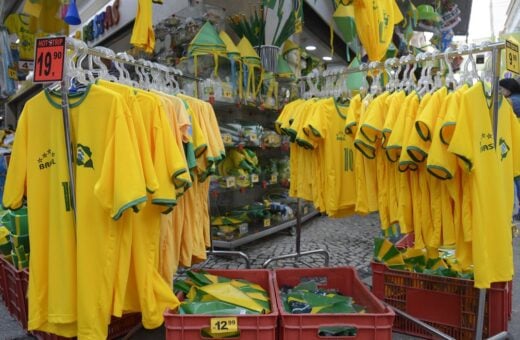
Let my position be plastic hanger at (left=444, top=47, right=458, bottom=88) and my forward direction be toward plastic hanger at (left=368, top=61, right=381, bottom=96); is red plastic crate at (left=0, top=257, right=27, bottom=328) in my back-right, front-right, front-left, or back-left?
front-left

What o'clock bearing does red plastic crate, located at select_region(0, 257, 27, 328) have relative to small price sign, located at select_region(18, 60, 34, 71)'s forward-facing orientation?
The red plastic crate is roughly at 12 o'clock from the small price sign.

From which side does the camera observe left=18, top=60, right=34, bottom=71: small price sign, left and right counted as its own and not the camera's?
front

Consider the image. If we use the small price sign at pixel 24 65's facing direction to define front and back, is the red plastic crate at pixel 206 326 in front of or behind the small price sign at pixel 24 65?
in front

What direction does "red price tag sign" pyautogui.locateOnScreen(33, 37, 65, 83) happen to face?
toward the camera

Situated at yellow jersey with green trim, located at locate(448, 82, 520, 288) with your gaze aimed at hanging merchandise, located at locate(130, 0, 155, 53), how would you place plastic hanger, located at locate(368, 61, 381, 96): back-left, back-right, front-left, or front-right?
front-right

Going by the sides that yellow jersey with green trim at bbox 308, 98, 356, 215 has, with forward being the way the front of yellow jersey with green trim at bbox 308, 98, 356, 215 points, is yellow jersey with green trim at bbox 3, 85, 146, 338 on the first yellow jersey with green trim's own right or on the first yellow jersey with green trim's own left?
on the first yellow jersey with green trim's own right

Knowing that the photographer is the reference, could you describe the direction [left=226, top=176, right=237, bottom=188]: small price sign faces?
facing the viewer
